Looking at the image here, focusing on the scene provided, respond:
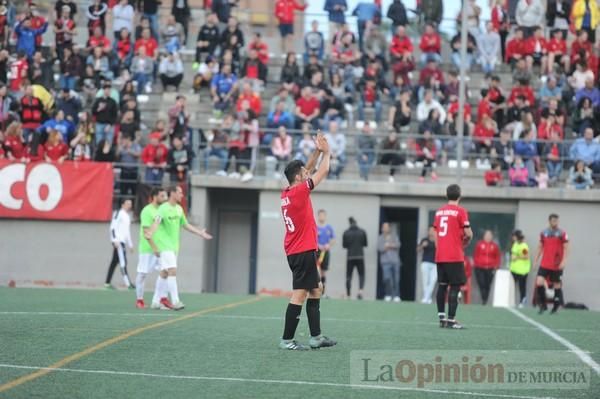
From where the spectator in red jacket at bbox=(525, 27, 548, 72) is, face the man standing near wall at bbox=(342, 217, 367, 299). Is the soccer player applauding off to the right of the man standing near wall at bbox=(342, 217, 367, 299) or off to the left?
left

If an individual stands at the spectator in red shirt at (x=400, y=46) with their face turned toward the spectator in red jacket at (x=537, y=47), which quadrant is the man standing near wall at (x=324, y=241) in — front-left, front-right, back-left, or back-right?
back-right

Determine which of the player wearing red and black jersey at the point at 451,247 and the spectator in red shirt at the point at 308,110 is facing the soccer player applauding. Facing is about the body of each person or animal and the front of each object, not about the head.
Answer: the spectator in red shirt

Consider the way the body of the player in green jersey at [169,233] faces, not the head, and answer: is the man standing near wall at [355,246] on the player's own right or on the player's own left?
on the player's own left

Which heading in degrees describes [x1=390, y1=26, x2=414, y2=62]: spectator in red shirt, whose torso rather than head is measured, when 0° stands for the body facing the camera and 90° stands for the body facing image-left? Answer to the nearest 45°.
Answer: approximately 0°

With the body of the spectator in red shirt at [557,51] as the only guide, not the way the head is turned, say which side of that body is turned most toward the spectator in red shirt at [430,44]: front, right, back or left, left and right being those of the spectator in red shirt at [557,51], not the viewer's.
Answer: right
